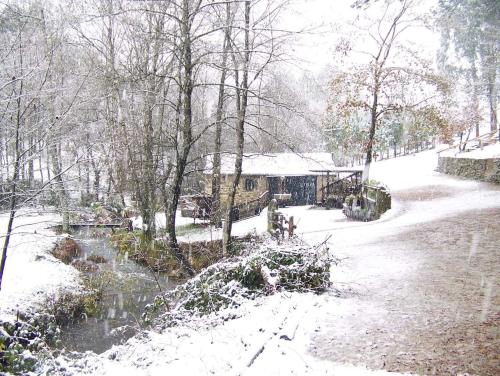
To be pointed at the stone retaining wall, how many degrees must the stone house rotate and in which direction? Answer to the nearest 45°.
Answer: approximately 45° to its left

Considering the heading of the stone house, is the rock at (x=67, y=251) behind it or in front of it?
in front

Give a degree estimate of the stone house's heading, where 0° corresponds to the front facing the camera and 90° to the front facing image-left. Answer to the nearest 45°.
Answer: approximately 0°

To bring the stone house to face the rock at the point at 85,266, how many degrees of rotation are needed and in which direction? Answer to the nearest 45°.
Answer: approximately 45° to its right

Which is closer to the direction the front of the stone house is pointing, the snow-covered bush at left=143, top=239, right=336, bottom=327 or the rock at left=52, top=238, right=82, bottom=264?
the snow-covered bush

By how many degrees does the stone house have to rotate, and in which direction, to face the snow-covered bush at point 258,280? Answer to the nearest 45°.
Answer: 0° — it already faces it

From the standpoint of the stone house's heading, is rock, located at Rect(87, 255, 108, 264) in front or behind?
in front
